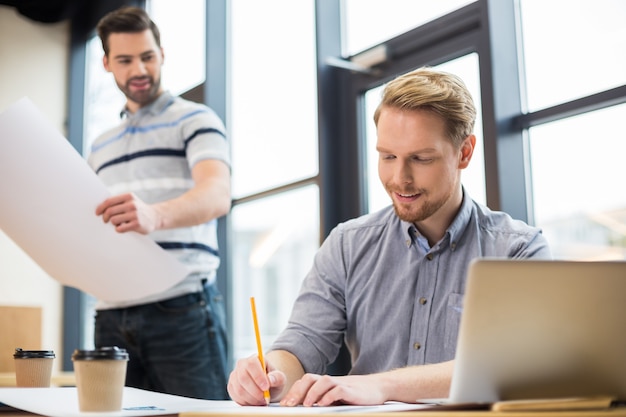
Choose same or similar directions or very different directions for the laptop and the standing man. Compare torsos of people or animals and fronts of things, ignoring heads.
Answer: very different directions

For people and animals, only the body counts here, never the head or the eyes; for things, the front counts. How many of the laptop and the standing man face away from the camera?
1

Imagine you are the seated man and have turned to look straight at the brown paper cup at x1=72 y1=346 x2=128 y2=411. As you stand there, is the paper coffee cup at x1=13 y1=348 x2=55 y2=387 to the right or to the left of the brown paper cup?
right

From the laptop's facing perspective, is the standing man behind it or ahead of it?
ahead

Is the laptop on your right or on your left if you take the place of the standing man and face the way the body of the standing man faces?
on your left

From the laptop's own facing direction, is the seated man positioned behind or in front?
in front

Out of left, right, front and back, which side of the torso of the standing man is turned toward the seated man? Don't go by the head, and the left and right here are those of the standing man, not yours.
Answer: left

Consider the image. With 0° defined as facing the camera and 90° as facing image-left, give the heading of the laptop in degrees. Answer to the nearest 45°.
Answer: approximately 180°

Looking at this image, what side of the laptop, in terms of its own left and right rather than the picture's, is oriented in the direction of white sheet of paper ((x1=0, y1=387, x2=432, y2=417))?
left

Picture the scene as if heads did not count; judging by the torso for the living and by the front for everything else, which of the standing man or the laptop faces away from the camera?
the laptop

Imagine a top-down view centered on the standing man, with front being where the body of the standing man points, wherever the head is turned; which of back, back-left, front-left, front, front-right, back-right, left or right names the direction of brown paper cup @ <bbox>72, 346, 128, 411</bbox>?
front-left
